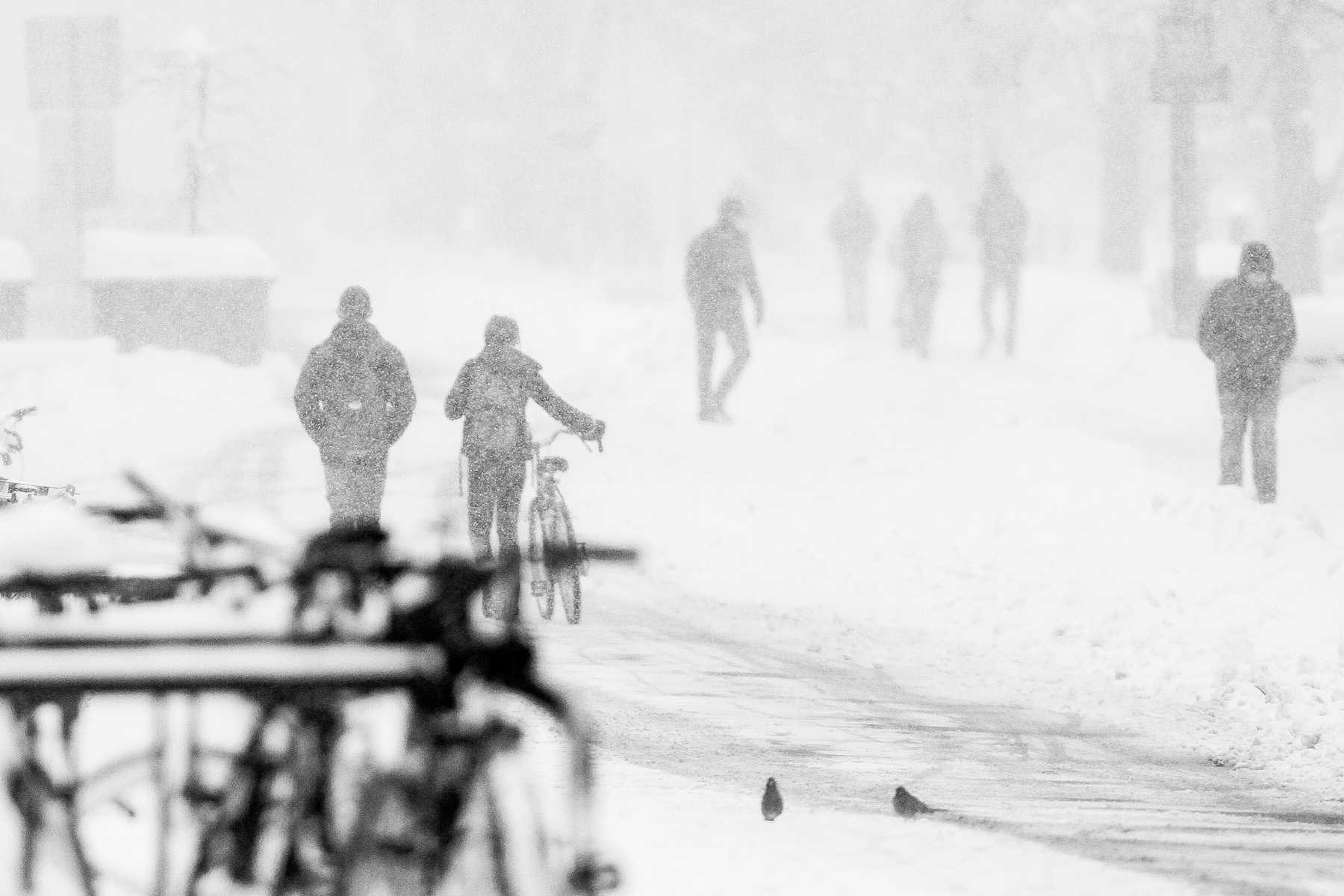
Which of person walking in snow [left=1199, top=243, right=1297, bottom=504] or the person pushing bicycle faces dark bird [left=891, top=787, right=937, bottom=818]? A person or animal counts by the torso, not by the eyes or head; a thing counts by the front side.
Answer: the person walking in snow

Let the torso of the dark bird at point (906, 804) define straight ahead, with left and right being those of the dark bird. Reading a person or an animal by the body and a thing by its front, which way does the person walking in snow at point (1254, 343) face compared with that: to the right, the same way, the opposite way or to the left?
to the left

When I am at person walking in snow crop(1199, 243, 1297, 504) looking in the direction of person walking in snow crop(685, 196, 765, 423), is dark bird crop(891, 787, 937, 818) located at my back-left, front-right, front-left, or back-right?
back-left

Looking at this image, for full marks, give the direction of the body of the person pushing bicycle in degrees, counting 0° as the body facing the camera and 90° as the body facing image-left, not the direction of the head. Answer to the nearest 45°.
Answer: approximately 180°

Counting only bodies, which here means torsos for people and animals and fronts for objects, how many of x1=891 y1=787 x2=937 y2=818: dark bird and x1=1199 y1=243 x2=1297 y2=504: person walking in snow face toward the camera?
1

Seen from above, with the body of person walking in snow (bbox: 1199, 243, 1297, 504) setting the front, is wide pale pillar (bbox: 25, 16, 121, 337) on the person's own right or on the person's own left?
on the person's own right

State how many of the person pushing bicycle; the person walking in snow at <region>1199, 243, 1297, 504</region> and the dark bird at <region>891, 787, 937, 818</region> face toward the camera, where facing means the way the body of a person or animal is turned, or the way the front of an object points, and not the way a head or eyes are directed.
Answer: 1

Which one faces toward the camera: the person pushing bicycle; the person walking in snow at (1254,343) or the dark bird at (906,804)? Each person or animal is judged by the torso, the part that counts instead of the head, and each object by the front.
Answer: the person walking in snow

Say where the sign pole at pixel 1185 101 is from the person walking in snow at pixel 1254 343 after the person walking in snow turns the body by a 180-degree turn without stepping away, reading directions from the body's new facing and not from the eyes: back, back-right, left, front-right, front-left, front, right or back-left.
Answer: front

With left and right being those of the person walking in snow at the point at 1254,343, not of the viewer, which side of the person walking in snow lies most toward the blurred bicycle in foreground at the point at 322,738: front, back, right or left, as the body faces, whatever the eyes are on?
front

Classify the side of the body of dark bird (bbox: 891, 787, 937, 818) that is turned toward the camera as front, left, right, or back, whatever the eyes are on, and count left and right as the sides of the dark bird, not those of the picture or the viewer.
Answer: left

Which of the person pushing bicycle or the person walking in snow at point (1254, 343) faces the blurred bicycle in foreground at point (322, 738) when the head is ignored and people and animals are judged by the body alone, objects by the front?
the person walking in snow

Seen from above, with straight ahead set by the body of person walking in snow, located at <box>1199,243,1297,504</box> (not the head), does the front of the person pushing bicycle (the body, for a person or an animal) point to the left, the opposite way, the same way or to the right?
the opposite way

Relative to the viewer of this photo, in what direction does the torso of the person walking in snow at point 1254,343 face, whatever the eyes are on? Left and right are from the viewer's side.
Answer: facing the viewer

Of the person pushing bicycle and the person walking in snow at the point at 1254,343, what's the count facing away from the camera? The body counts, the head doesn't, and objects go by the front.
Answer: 1

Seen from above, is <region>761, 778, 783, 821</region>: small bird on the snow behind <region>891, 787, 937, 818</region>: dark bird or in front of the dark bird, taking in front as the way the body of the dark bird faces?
in front
